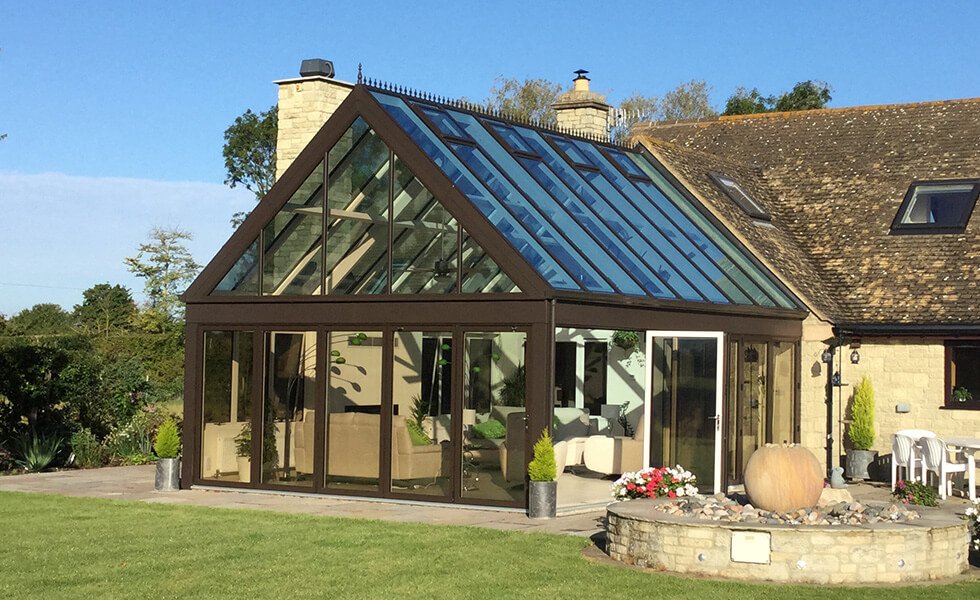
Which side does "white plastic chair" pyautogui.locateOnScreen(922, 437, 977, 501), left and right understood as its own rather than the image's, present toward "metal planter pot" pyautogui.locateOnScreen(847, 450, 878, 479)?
left

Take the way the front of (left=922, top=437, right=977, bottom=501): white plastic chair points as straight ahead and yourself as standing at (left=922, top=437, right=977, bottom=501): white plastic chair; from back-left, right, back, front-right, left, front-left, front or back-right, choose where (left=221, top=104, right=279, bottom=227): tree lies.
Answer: left

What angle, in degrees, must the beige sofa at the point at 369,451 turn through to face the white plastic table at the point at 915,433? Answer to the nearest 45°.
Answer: approximately 45° to its right

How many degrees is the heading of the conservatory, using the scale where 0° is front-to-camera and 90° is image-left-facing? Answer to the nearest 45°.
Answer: approximately 45°

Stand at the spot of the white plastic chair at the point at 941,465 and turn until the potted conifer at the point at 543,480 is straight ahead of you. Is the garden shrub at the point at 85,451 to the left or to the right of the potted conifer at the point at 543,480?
right

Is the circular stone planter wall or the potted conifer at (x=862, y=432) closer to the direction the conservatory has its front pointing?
the circular stone planter wall

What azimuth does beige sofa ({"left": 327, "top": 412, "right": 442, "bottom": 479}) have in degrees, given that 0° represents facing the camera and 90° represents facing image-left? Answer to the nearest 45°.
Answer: approximately 225°

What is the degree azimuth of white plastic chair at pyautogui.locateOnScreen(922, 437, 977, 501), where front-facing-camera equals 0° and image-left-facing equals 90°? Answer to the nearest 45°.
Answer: approximately 225°

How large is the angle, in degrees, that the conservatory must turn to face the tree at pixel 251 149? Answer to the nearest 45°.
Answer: approximately 135° to its right

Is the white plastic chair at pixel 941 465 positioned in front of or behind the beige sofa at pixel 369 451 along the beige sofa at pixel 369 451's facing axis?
in front

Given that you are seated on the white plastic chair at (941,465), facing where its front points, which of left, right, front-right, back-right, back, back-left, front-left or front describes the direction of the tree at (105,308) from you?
left
